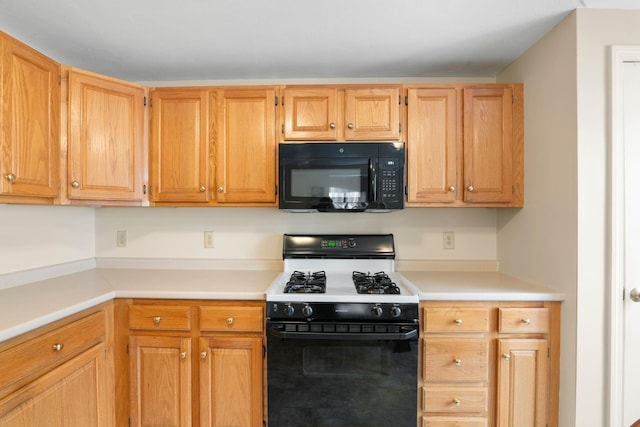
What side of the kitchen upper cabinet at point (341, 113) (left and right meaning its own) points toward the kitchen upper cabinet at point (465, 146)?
left

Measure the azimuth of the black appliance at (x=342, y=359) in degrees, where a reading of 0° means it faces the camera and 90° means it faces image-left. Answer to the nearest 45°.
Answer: approximately 0°

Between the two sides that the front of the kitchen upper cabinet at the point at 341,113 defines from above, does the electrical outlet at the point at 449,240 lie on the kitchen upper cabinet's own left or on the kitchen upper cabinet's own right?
on the kitchen upper cabinet's own left

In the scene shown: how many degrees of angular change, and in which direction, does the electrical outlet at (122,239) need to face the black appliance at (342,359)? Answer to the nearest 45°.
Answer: approximately 45° to its left

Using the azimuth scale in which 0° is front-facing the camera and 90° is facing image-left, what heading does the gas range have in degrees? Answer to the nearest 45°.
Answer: approximately 0°

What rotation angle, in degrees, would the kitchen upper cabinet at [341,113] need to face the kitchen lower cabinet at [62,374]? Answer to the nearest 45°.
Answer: approximately 45° to its right

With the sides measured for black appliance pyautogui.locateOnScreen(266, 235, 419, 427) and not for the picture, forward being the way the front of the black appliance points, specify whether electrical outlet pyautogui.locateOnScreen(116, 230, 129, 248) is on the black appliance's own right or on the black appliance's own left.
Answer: on the black appliance's own right

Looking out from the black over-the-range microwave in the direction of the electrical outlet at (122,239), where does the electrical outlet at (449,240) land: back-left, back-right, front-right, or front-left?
back-right
